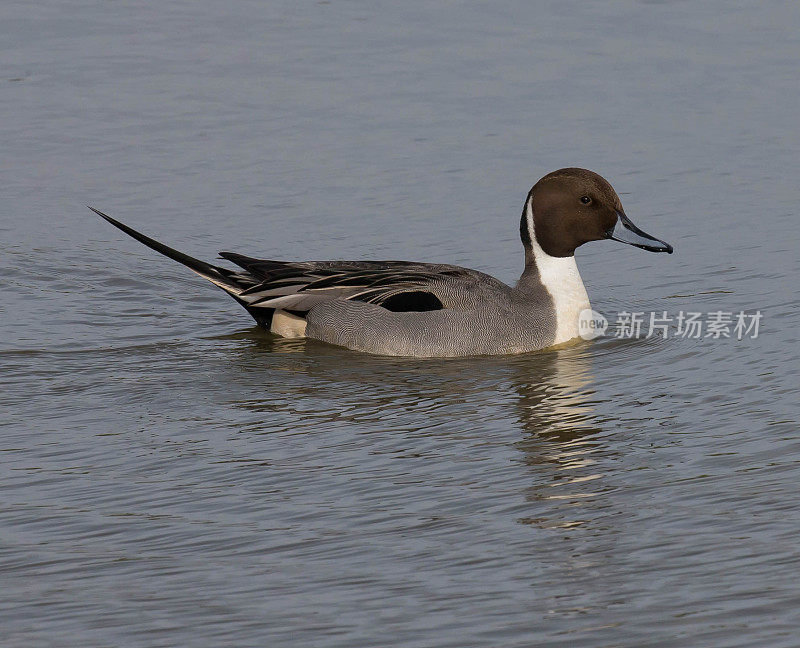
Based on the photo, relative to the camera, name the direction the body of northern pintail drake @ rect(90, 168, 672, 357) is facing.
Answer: to the viewer's right
